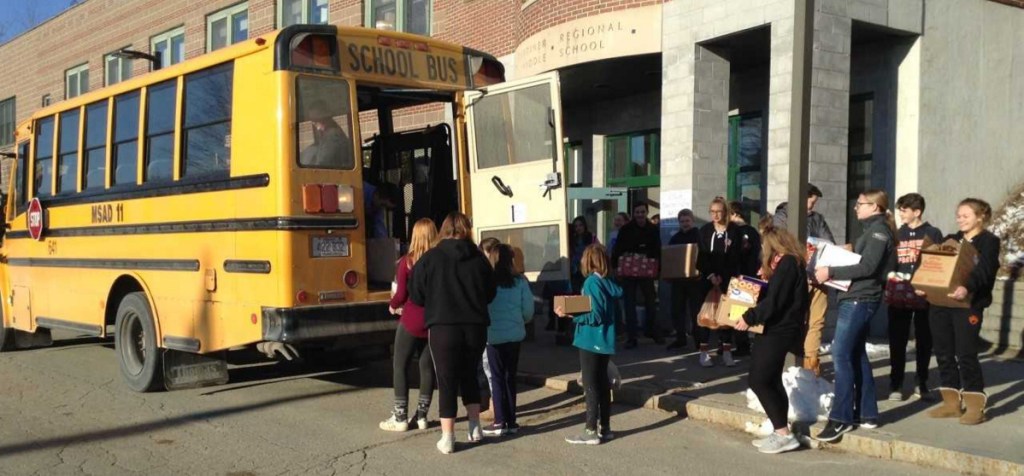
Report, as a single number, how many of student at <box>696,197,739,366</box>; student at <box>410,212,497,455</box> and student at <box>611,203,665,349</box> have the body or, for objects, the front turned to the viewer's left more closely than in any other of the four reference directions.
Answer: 0

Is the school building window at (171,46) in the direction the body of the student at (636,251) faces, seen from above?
no

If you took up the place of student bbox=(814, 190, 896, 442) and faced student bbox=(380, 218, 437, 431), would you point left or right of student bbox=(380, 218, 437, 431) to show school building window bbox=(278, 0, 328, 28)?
right

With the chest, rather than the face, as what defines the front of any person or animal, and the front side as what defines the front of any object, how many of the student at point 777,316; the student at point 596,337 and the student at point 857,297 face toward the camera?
0

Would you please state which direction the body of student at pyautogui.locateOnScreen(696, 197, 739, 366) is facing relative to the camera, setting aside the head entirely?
toward the camera

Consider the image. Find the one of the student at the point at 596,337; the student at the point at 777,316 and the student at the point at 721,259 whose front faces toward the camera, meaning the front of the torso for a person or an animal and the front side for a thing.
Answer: the student at the point at 721,259

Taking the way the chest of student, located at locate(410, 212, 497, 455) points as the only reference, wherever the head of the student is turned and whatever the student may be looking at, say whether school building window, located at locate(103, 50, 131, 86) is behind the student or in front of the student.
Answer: in front

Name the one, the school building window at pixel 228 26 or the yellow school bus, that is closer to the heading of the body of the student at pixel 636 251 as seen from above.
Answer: the yellow school bus

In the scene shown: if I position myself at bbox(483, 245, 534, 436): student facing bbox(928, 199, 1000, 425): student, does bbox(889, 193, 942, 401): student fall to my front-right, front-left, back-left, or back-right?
front-left

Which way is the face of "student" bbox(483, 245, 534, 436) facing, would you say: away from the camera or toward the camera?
away from the camera

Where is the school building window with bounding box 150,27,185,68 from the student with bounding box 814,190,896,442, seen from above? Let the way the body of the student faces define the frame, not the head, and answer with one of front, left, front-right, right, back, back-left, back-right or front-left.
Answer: front-right

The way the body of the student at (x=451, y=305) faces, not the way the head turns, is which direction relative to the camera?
away from the camera

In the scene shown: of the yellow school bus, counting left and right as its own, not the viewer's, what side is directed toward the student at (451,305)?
back

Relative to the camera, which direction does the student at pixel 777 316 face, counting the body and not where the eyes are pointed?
to the viewer's left

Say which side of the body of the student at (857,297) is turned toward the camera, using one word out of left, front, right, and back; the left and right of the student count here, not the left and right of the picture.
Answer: left

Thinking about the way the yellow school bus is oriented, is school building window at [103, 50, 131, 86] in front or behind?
in front

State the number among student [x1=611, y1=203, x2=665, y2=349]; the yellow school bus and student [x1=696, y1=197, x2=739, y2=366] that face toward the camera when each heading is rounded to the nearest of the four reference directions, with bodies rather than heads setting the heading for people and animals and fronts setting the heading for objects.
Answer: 2

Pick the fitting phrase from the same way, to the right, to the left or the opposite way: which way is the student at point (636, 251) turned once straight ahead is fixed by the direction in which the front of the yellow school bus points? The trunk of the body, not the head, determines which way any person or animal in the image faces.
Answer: to the left
